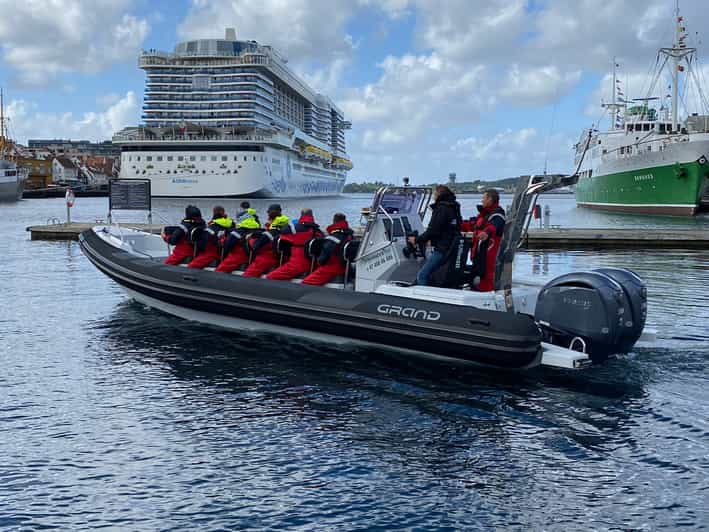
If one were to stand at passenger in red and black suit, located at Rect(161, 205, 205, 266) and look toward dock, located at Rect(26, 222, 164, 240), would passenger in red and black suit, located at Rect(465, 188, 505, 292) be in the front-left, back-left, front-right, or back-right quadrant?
back-right

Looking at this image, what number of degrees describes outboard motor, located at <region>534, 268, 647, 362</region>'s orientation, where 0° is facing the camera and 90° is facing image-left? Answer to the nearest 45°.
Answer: approximately 135°

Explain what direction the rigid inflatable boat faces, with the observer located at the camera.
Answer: facing away from the viewer and to the left of the viewer

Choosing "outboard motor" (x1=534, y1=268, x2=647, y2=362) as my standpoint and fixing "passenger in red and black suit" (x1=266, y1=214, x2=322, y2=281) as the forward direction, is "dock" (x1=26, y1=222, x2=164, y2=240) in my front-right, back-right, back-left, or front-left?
front-right

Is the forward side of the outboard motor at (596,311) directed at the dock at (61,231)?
yes

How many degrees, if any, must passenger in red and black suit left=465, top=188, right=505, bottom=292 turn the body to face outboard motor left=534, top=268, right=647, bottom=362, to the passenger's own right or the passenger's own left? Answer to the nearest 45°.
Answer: approximately 135° to the passenger's own left

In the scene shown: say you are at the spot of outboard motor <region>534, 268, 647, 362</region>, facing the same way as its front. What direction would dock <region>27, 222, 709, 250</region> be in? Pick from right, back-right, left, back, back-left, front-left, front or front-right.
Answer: front-right

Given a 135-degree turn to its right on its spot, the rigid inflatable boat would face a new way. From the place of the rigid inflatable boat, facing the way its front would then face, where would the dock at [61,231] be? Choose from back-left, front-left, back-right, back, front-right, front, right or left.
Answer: back-left

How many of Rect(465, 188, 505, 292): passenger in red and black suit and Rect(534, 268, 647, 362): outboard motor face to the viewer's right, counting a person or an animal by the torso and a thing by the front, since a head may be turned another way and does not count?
0

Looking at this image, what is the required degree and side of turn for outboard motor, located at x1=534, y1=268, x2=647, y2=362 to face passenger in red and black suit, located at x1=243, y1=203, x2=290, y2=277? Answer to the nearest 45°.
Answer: approximately 45° to its left
